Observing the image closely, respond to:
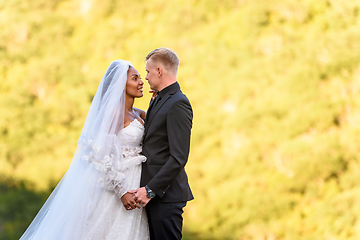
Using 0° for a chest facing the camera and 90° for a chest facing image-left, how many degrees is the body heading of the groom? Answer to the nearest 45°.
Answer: approximately 90°

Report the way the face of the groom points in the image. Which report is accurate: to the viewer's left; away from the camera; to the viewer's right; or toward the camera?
to the viewer's left
